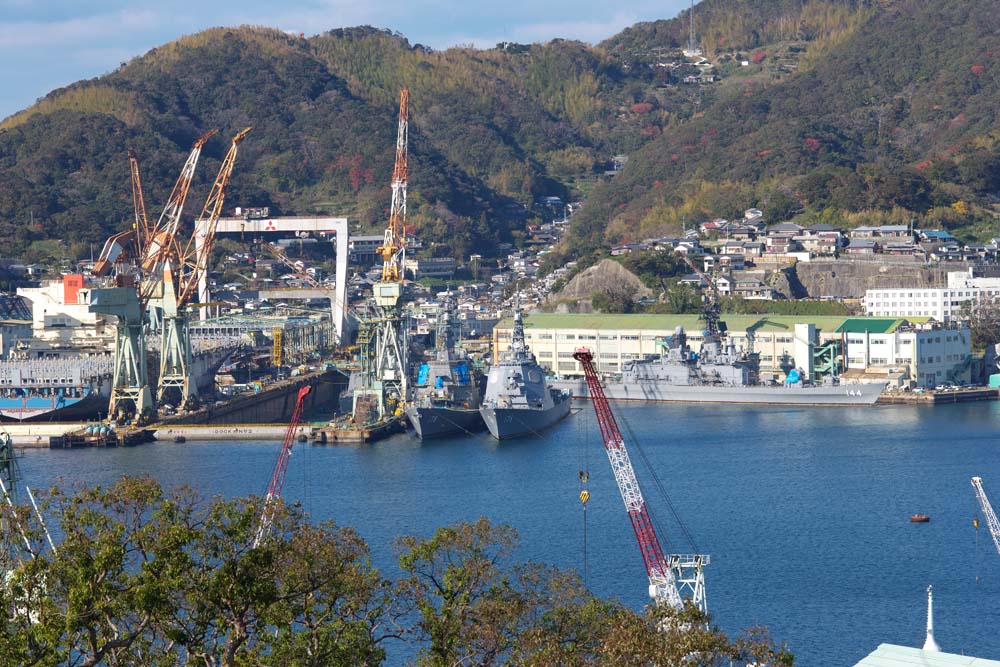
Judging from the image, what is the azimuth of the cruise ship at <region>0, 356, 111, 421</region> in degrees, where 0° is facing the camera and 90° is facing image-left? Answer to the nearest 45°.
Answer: approximately 270°

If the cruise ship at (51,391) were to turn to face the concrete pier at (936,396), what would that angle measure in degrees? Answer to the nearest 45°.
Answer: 0° — it already faces it

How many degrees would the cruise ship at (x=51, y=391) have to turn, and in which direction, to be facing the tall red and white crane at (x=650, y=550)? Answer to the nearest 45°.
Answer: approximately 90° to its right

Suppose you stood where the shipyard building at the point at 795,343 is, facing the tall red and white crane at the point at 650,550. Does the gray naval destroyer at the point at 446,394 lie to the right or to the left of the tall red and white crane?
right
